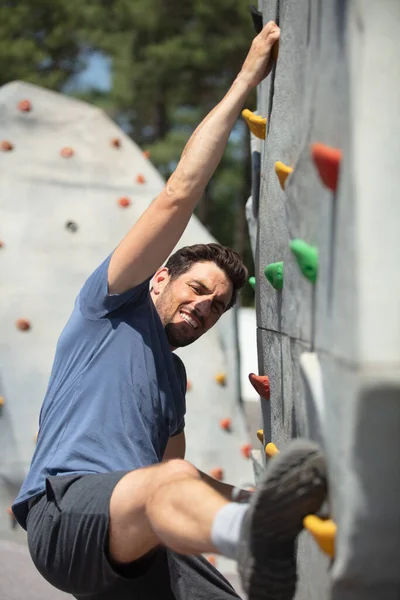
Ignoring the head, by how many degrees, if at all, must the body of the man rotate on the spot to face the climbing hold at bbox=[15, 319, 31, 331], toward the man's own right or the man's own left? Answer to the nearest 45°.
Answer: approximately 135° to the man's own left

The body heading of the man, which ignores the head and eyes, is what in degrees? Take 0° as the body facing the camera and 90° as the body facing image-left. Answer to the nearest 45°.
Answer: approximately 315°

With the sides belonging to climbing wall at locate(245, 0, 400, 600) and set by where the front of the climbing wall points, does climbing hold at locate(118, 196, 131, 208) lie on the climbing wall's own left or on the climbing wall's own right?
on the climbing wall's own right

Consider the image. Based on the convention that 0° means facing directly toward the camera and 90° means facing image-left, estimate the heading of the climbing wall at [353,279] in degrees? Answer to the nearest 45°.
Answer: approximately 90°

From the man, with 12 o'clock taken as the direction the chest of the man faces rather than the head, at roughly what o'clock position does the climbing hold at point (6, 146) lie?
The climbing hold is roughly at 7 o'clock from the man.

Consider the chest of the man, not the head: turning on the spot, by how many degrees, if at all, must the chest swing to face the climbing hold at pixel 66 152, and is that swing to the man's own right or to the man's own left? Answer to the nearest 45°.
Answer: approximately 135° to the man's own left
